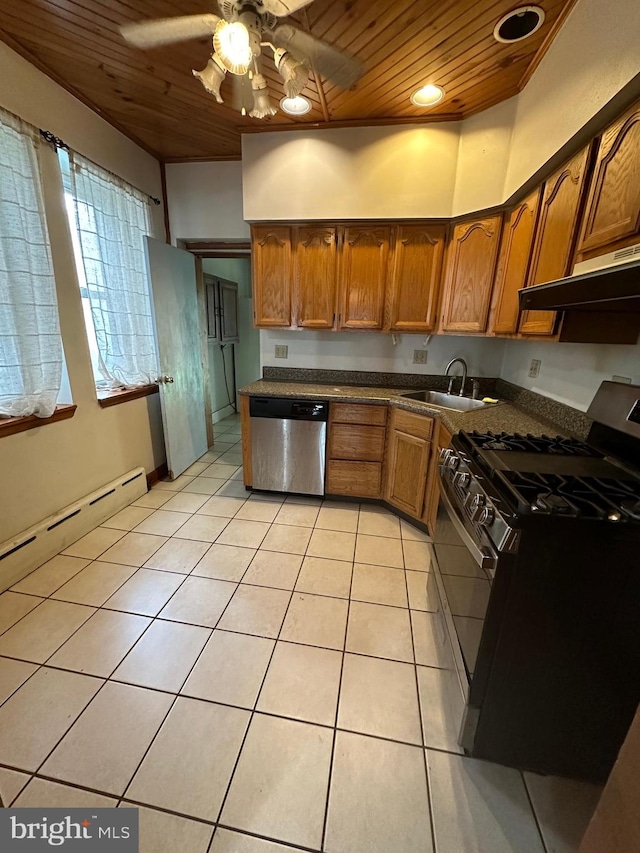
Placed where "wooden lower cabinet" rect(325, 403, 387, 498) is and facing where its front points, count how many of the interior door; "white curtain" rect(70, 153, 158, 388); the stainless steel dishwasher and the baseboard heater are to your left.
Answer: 0

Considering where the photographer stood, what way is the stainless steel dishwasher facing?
facing the viewer

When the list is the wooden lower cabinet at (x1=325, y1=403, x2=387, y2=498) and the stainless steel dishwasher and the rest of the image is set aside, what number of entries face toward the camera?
2

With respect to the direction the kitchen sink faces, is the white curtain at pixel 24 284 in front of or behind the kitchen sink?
in front

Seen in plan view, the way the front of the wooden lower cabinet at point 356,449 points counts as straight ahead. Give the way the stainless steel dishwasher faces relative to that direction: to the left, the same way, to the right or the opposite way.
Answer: the same way

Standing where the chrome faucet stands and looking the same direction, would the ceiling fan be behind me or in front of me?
in front

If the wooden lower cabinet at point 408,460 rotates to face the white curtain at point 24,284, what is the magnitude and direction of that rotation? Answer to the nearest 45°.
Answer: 0° — it already faces it

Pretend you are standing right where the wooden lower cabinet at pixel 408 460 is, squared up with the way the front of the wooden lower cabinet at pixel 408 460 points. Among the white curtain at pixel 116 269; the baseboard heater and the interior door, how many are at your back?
0

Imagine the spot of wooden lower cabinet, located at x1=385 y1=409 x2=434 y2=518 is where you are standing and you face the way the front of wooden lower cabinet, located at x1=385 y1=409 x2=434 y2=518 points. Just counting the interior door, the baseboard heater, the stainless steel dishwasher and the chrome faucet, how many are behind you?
1

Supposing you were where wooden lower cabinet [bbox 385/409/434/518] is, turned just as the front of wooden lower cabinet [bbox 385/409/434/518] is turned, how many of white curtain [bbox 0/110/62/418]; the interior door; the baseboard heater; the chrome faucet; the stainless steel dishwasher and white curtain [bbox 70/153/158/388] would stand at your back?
1

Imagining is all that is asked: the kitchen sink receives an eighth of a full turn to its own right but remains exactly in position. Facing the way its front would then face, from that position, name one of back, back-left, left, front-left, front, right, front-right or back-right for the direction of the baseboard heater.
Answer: front-left

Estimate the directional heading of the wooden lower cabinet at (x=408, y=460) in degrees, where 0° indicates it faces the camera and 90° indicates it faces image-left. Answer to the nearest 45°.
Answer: approximately 45°

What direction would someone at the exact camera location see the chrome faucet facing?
facing the viewer and to the left of the viewer

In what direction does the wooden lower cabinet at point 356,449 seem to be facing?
toward the camera

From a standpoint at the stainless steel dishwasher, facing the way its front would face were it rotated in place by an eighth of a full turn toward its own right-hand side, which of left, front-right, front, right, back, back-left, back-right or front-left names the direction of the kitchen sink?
back-left
